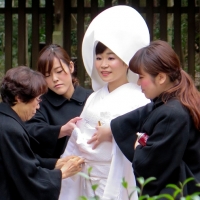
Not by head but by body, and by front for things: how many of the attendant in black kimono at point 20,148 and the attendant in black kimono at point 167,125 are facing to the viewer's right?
1

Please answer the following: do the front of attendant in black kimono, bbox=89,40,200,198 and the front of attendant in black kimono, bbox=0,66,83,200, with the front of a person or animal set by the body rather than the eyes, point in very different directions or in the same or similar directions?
very different directions

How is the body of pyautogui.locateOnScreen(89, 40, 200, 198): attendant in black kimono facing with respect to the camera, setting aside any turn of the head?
to the viewer's left

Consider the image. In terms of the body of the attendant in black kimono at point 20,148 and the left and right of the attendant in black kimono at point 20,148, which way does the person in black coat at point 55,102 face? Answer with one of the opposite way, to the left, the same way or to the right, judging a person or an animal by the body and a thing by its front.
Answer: to the right

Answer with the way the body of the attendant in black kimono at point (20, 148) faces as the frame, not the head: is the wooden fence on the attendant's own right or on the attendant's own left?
on the attendant's own left

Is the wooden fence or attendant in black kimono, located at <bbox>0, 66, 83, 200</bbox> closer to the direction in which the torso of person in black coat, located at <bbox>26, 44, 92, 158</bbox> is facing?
the attendant in black kimono

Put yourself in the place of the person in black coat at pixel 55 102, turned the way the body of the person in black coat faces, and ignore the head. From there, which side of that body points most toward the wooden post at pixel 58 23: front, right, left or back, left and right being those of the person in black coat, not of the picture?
back

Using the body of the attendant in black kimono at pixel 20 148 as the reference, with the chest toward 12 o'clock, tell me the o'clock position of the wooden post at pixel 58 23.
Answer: The wooden post is roughly at 9 o'clock from the attendant in black kimono.

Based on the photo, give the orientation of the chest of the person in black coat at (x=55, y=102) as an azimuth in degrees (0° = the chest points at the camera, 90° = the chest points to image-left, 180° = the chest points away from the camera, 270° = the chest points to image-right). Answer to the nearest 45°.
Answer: approximately 0°

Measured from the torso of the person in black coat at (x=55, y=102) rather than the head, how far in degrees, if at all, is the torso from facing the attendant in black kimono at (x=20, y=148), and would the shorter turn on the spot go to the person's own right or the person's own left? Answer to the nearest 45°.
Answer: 0° — they already face them

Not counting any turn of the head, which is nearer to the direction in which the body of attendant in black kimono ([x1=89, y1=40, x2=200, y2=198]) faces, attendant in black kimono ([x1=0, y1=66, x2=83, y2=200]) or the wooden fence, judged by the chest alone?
the attendant in black kimono

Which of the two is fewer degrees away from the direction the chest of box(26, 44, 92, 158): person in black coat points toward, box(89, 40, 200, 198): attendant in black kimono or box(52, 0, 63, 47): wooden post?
the attendant in black kimono

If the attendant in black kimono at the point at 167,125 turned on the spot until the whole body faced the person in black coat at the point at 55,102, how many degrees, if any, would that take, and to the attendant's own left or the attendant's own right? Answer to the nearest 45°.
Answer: approximately 45° to the attendant's own right

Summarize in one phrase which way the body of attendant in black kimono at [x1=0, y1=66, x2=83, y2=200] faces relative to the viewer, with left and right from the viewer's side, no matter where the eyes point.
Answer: facing to the right of the viewer
